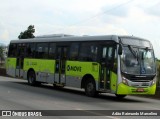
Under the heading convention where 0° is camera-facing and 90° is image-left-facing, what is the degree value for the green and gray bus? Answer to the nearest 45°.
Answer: approximately 315°
